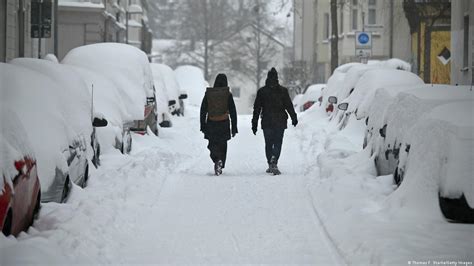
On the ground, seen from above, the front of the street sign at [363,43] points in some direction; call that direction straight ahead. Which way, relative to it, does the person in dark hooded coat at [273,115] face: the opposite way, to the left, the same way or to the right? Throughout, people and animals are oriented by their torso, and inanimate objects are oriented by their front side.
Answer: the opposite way

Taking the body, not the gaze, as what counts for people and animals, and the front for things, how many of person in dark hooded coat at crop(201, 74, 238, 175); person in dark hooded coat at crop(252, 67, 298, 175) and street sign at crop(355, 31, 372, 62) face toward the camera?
1

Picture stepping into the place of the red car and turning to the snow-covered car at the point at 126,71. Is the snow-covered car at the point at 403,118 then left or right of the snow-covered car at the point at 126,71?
right

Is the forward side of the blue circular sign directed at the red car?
yes

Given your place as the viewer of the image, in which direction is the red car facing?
facing the viewer and to the right of the viewer

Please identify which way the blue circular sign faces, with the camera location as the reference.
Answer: facing the viewer

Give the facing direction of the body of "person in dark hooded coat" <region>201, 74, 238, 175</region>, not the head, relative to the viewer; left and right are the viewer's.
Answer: facing away from the viewer

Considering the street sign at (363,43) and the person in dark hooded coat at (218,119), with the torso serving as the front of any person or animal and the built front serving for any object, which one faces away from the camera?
the person in dark hooded coat

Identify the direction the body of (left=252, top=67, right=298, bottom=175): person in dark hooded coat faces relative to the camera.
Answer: away from the camera

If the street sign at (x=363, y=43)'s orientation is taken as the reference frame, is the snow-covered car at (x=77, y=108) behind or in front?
in front
